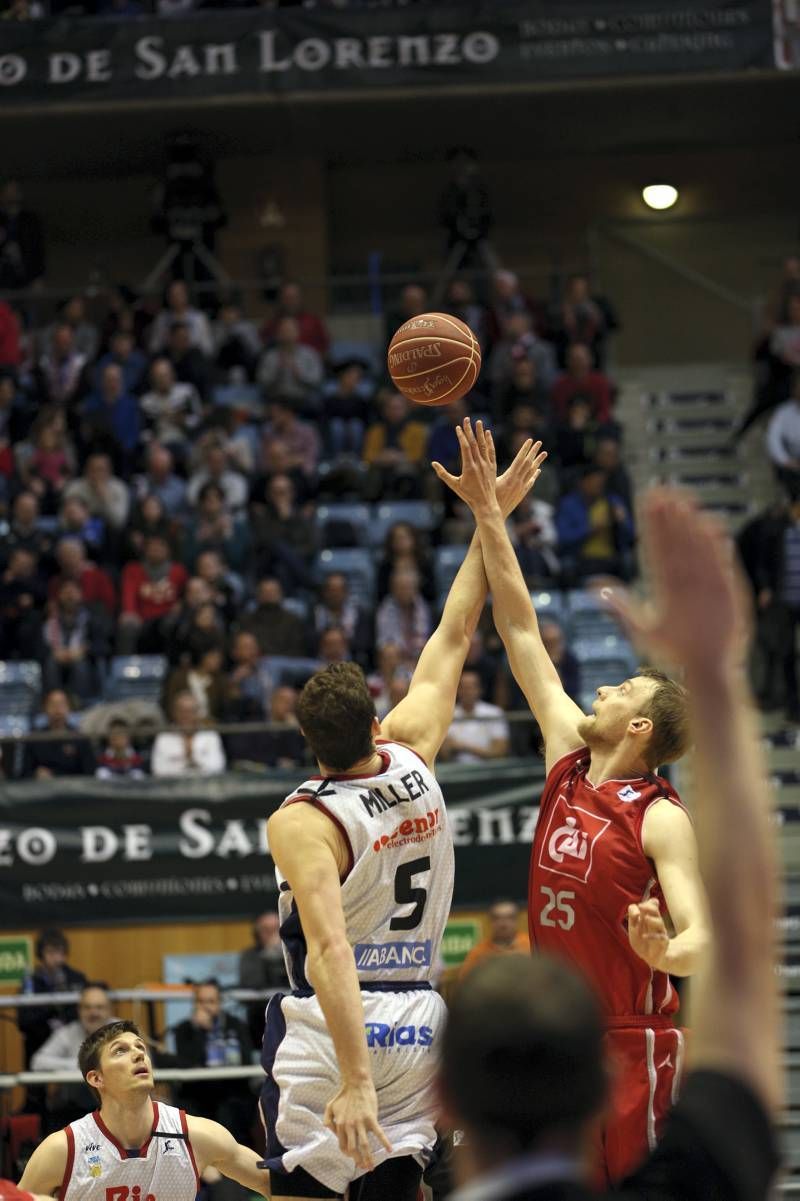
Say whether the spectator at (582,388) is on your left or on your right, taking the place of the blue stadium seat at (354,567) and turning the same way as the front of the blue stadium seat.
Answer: on your left

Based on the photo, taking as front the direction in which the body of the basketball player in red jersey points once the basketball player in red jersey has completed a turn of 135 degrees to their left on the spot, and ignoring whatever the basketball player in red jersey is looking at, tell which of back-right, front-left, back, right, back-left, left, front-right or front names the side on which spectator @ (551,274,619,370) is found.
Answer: left

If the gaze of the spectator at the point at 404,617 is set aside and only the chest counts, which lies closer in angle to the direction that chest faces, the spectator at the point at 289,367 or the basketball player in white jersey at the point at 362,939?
the basketball player in white jersey

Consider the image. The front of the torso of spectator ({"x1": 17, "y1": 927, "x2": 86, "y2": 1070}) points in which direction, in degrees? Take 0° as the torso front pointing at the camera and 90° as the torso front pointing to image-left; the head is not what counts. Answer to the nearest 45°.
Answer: approximately 0°
